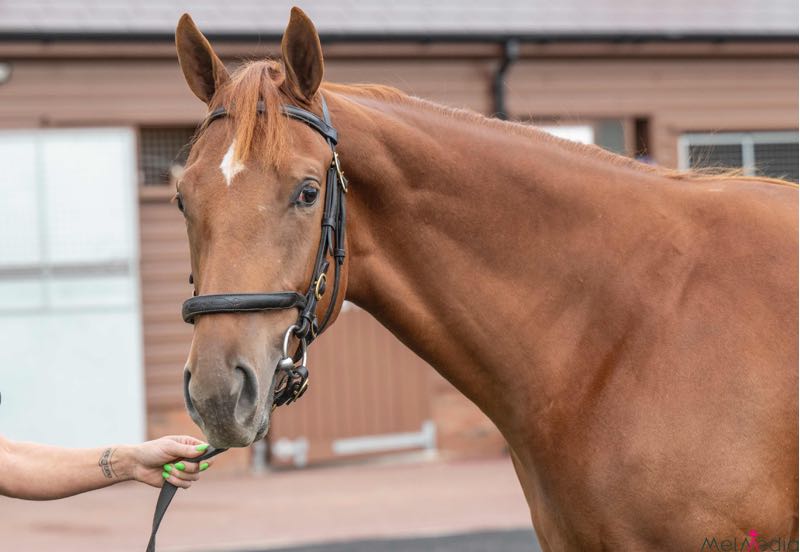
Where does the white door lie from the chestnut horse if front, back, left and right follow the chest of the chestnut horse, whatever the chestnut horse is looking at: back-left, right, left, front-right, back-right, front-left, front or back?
front-right

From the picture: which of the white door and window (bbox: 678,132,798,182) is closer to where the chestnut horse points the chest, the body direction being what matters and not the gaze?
the white door

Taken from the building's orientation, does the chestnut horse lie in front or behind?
in front

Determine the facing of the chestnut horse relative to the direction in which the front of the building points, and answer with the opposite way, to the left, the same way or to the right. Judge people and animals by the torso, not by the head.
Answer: to the right

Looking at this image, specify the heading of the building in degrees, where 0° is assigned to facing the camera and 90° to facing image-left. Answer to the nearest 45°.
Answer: approximately 0°

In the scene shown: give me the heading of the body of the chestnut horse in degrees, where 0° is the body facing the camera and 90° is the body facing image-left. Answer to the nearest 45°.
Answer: approximately 90°

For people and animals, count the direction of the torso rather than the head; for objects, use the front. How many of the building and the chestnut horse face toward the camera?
1

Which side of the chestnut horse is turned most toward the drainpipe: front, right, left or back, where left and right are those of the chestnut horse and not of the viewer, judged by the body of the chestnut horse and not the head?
right
